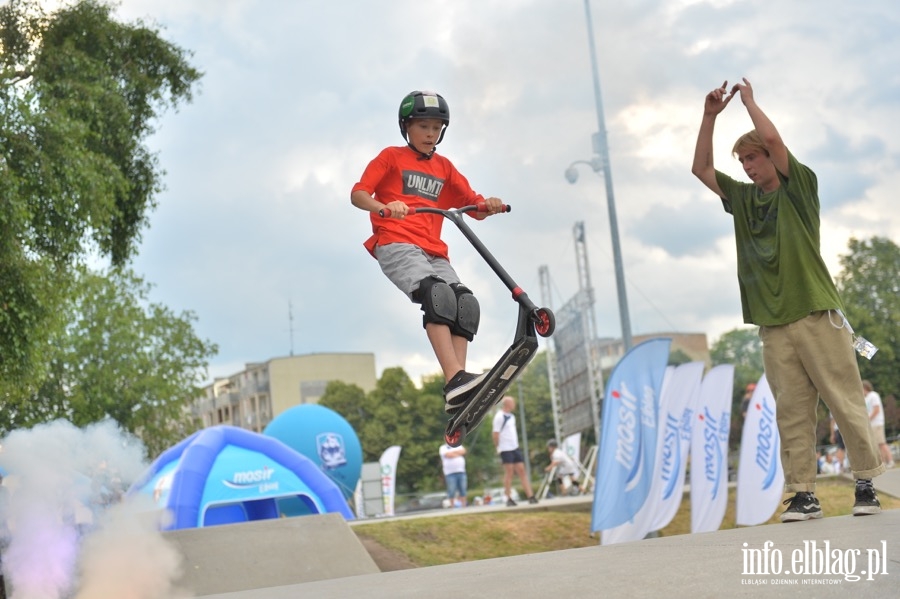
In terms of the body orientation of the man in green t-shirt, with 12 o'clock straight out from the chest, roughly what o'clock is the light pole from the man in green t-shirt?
The light pole is roughly at 4 o'clock from the man in green t-shirt.

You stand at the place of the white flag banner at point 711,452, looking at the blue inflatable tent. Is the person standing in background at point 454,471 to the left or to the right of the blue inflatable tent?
right

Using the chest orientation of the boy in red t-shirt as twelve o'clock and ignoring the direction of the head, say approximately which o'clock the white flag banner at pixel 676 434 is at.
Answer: The white flag banner is roughly at 8 o'clock from the boy in red t-shirt.

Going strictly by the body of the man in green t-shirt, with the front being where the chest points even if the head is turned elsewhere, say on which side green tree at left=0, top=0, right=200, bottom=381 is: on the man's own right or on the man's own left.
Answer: on the man's own right

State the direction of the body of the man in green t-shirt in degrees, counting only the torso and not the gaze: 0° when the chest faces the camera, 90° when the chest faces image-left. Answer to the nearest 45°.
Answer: approximately 45°

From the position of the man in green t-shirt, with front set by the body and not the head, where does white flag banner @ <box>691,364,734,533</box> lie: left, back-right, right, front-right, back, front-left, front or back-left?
back-right

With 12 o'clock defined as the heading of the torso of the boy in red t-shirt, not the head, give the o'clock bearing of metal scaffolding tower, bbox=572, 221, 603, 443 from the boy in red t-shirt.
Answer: The metal scaffolding tower is roughly at 8 o'clock from the boy in red t-shirt.

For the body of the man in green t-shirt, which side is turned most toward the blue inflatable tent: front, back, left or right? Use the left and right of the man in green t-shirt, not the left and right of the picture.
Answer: right

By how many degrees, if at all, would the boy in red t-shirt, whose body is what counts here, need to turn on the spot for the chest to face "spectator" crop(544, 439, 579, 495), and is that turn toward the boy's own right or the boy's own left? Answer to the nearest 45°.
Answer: approximately 135° to the boy's own left

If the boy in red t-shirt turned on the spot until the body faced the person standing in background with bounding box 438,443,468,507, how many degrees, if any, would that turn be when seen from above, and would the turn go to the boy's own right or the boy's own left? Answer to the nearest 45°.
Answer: approximately 135° to the boy's own left

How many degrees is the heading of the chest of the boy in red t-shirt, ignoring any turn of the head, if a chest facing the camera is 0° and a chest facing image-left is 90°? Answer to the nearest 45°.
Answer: approximately 315°
